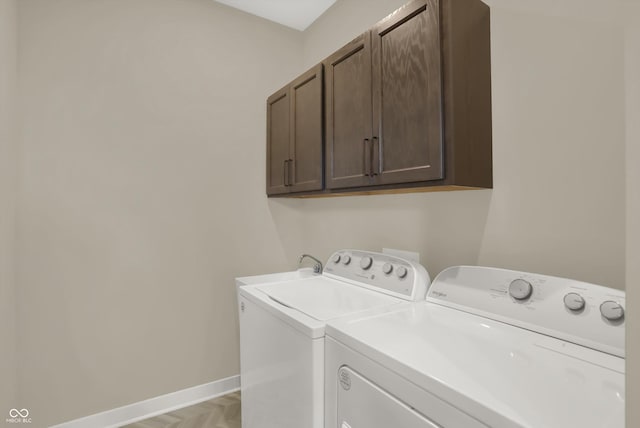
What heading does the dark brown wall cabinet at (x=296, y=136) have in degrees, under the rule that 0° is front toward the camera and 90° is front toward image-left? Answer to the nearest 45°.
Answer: approximately 45°

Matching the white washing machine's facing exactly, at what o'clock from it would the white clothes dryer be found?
The white clothes dryer is roughly at 9 o'clock from the white washing machine.

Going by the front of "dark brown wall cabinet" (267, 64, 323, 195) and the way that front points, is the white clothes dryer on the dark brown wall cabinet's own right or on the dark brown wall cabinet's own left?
on the dark brown wall cabinet's own left

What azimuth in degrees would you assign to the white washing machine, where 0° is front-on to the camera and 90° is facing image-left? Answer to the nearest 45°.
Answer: approximately 45°

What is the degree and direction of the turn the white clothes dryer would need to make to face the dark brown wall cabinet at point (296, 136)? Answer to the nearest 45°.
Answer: approximately 90° to its right
